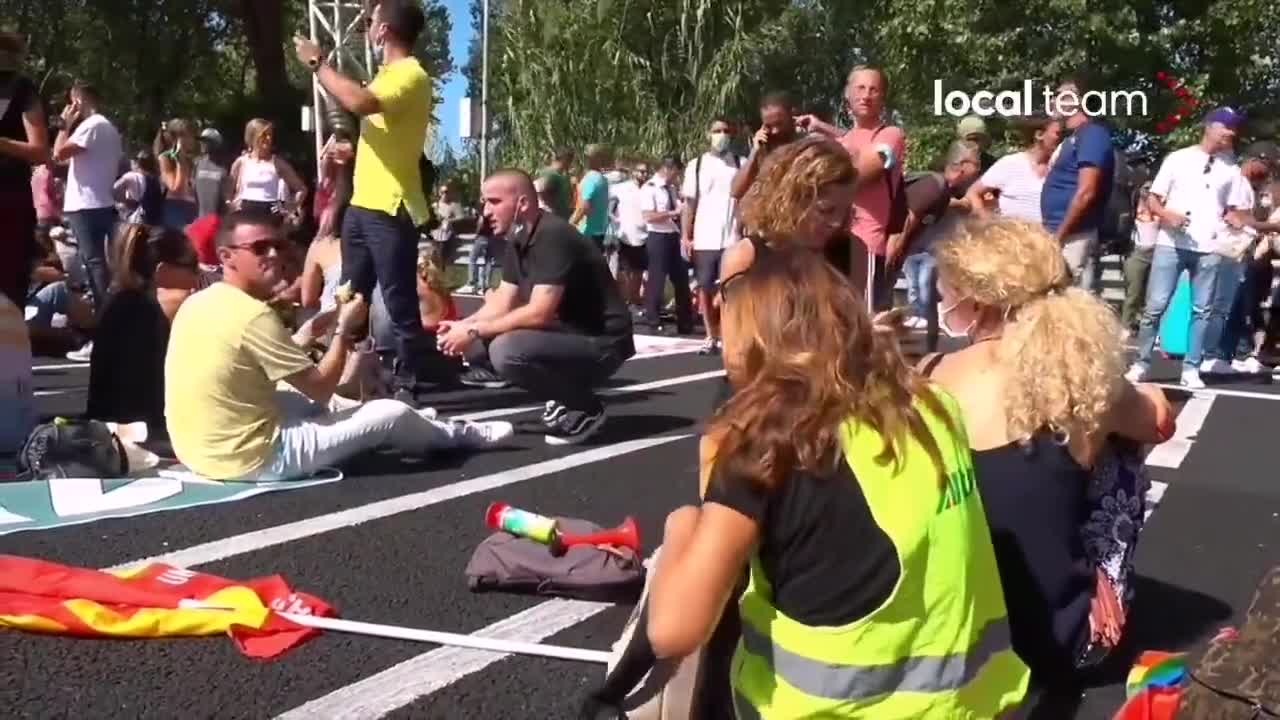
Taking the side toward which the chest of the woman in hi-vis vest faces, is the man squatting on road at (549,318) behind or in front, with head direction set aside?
in front

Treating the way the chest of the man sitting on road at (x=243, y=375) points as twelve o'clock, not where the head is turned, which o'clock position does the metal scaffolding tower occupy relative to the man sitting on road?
The metal scaffolding tower is roughly at 9 o'clock from the man sitting on road.

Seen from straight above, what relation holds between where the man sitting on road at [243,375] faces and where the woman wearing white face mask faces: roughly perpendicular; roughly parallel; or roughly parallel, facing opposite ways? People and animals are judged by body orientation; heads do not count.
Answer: roughly perpendicular

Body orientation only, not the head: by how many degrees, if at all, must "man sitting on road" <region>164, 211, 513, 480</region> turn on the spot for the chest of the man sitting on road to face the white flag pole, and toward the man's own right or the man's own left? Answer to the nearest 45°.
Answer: approximately 90° to the man's own right

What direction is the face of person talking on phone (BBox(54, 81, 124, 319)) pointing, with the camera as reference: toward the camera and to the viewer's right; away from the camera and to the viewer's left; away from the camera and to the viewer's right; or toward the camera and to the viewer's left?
toward the camera and to the viewer's left

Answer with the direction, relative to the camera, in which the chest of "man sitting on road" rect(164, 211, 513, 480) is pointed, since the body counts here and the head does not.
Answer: to the viewer's right

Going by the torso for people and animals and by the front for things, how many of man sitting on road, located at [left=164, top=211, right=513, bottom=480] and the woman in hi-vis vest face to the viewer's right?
1

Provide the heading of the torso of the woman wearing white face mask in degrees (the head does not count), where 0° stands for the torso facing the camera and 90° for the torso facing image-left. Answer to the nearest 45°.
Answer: approximately 135°
